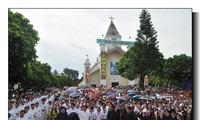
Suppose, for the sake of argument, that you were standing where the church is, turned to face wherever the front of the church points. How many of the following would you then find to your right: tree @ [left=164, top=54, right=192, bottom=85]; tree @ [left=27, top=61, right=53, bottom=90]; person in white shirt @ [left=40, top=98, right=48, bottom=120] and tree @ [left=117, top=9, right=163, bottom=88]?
2

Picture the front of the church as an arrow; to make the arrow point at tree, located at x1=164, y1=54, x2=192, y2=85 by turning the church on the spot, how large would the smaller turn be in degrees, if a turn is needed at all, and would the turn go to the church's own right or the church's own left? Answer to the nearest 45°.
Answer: approximately 90° to the church's own left

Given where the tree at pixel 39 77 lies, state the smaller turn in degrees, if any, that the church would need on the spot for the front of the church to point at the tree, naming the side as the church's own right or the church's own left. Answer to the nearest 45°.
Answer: approximately 90° to the church's own right

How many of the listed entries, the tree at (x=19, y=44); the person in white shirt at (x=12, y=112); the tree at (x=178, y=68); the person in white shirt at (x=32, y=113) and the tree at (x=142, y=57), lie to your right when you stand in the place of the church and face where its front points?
3

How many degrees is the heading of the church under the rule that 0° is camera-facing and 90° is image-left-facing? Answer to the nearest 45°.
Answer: approximately 0°

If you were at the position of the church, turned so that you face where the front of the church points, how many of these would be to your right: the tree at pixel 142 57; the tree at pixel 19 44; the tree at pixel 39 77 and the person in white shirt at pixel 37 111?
3

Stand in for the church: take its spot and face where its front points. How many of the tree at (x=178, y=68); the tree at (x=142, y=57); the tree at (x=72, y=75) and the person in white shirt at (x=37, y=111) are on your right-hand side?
2

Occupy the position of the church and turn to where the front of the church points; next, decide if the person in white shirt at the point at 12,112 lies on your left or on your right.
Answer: on your right

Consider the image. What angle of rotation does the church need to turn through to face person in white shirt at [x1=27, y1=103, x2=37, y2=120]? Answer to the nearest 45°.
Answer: approximately 90° to its right

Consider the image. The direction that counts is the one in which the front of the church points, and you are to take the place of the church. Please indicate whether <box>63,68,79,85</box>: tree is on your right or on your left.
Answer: on your right
